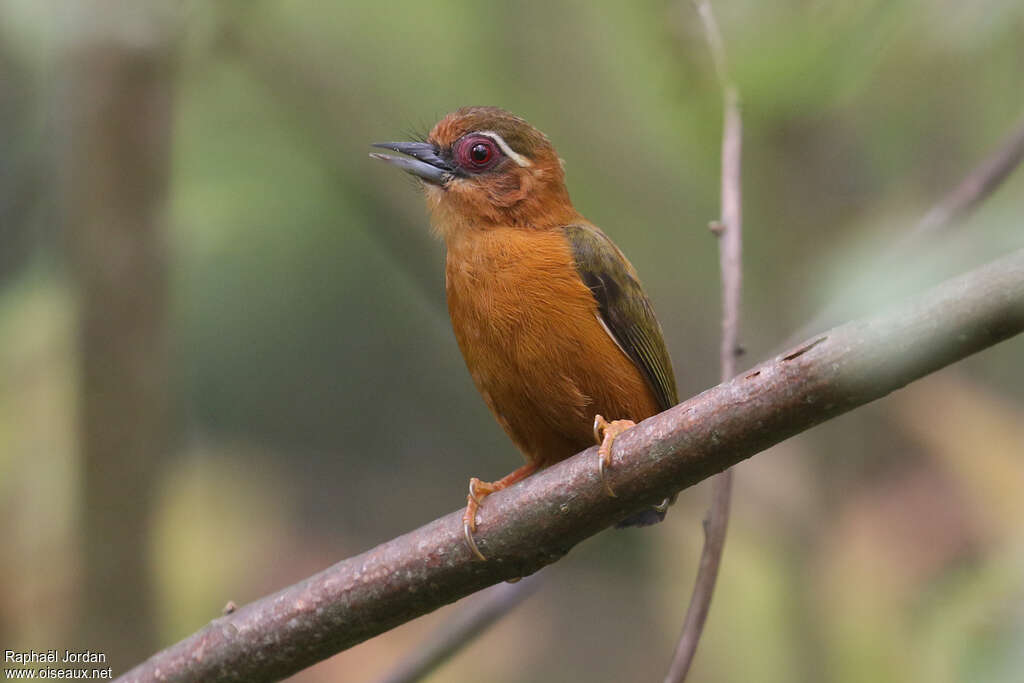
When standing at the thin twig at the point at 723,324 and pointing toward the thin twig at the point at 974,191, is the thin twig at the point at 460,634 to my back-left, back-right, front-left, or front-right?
back-left

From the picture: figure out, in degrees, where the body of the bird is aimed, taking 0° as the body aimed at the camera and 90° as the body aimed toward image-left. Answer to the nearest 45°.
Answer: approximately 45°

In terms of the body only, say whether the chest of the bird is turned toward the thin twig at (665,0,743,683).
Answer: no

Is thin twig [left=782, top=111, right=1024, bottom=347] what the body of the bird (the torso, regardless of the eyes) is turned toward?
no
